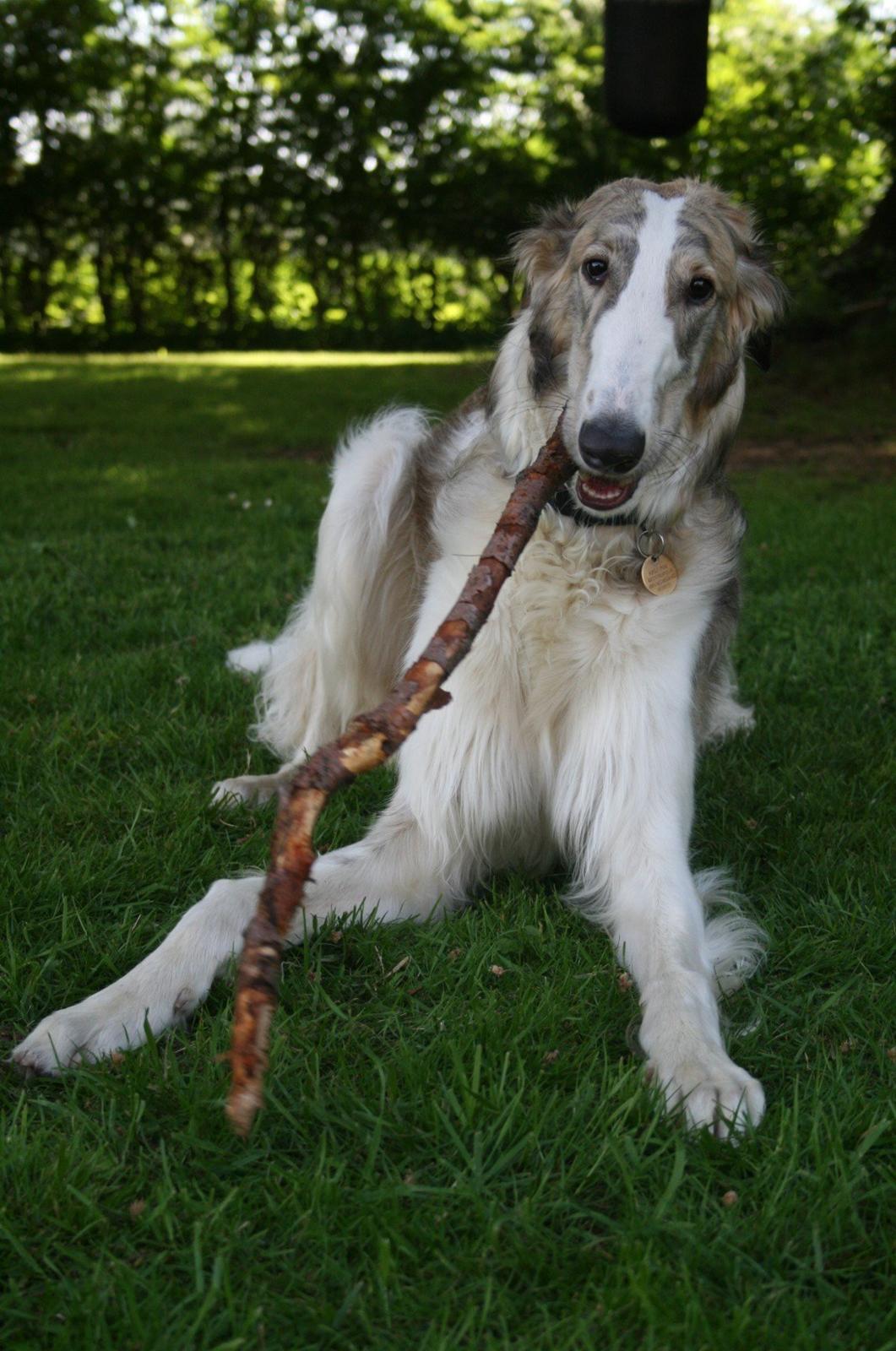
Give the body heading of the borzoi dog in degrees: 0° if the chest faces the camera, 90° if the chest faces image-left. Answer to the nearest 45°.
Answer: approximately 0°

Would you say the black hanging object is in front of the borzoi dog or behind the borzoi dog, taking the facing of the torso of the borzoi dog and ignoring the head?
behind
